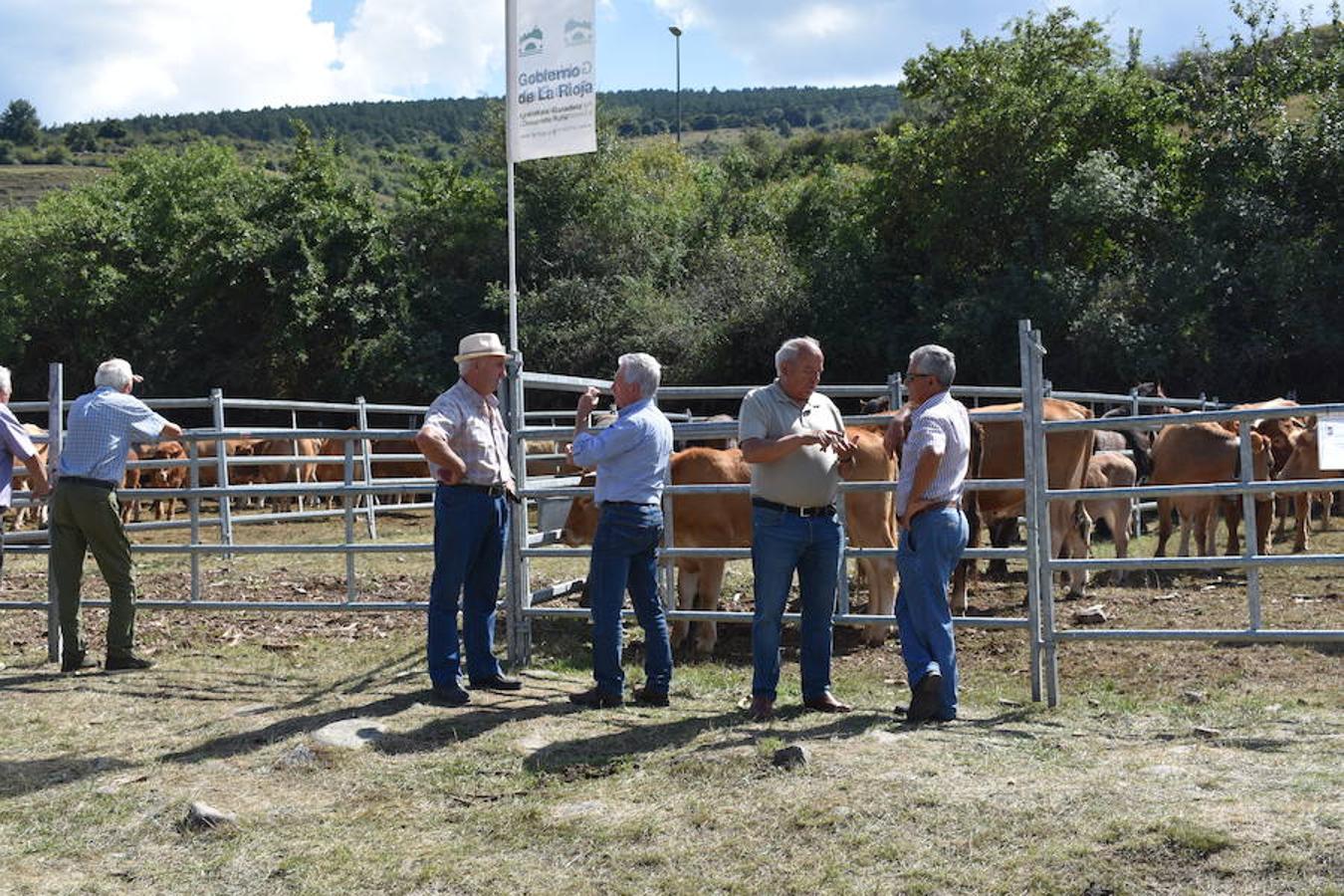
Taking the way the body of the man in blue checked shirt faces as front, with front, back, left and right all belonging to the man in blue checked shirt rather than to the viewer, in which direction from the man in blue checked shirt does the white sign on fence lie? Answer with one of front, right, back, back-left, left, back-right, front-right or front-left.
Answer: right

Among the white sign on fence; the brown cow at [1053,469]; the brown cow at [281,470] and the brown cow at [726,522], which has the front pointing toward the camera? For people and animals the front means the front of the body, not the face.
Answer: the white sign on fence

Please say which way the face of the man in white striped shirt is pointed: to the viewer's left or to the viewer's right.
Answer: to the viewer's left

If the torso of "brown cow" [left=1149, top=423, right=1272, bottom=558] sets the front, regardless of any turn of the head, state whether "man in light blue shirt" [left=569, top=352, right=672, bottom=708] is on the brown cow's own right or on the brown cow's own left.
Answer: on the brown cow's own right

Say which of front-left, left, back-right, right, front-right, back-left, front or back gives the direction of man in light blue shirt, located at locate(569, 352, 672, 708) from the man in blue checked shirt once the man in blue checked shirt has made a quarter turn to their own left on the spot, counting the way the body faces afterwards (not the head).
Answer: back

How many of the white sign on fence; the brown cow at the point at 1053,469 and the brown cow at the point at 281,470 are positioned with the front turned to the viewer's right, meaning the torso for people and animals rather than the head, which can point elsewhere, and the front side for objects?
0

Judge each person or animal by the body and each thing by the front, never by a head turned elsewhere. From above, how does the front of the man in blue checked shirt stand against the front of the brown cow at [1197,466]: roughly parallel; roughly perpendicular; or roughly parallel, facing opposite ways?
roughly perpendicular

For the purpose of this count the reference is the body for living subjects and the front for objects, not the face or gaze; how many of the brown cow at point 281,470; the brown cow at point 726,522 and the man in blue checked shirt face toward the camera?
0

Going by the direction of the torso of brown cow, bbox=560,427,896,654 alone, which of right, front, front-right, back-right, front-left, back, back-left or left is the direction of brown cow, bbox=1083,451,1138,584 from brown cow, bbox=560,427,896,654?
back-right

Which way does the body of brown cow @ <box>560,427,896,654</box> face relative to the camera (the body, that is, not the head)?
to the viewer's left

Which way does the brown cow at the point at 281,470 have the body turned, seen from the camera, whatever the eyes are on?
to the viewer's left

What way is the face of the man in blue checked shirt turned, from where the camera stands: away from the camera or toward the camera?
away from the camera
